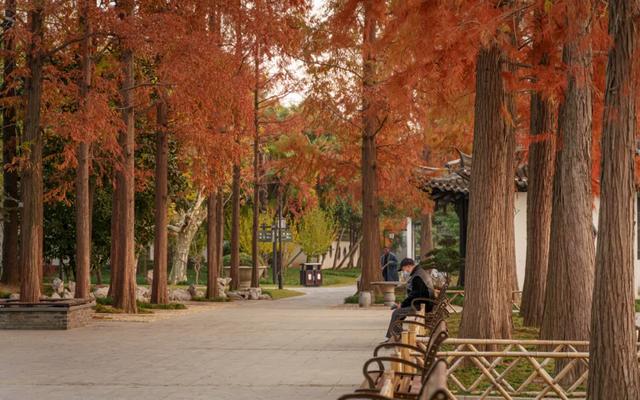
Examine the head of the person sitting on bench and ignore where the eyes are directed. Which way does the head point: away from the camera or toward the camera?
toward the camera

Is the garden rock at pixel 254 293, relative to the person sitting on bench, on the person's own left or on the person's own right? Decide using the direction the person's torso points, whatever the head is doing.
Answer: on the person's own right

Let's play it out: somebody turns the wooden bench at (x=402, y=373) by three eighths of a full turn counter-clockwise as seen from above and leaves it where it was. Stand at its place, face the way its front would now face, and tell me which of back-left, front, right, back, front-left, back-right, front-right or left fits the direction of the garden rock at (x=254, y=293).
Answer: back-left

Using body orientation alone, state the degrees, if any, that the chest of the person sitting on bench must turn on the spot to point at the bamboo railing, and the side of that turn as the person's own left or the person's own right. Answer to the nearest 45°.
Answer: approximately 90° to the person's own left

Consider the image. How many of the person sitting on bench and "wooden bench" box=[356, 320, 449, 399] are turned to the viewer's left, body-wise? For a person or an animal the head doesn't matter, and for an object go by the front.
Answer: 2

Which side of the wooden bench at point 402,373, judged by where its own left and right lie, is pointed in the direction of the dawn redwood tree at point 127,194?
right

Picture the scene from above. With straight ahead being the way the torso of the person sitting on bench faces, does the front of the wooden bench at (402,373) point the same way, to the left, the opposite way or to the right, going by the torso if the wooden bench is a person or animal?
the same way

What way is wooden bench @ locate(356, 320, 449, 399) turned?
to the viewer's left

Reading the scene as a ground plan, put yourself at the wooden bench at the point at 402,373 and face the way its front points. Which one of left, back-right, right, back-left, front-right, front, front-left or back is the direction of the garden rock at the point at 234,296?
right

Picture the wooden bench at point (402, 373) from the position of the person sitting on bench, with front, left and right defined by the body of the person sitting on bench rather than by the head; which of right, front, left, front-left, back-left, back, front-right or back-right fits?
left

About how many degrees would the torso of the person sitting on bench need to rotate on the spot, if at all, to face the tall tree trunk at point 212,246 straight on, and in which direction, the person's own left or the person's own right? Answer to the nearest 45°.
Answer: approximately 90° to the person's own right

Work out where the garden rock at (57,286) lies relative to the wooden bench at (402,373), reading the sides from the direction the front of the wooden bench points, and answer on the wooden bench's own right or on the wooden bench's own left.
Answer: on the wooden bench's own right

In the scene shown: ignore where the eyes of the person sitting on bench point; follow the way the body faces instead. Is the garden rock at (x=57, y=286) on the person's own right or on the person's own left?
on the person's own right

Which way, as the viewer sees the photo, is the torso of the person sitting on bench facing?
to the viewer's left

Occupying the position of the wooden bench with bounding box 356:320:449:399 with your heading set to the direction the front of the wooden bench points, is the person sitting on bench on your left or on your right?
on your right
